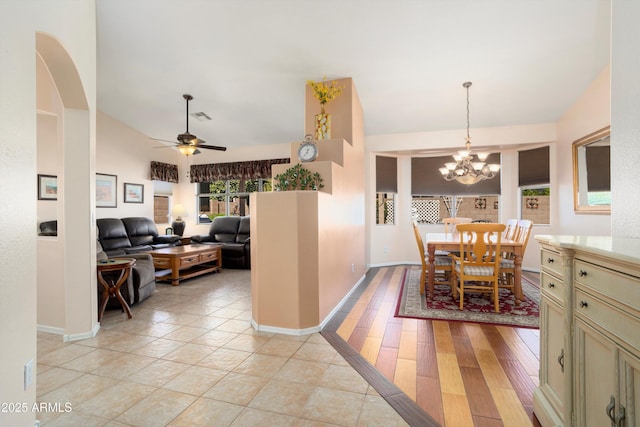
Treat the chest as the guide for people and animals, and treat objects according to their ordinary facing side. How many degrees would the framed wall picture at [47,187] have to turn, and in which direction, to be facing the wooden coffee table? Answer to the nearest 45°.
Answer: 0° — it already faces it

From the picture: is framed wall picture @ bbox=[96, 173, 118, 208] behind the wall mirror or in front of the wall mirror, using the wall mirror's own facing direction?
in front

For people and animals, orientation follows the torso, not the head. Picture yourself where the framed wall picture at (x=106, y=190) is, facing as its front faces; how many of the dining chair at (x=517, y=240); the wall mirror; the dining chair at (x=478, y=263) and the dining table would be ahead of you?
4

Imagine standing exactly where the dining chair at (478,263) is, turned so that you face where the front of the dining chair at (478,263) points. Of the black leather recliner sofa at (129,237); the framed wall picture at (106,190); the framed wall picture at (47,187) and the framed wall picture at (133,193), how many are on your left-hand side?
4

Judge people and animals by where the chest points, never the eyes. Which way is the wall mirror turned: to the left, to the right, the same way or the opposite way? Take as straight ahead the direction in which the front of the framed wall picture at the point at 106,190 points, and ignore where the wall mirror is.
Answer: the opposite way

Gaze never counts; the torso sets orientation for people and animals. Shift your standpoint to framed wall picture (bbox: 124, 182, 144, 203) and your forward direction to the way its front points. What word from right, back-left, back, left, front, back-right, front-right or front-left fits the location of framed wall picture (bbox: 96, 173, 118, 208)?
right

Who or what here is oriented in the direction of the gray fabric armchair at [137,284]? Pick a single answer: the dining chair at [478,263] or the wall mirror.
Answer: the wall mirror

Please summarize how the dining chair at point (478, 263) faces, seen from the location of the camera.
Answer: facing away from the viewer

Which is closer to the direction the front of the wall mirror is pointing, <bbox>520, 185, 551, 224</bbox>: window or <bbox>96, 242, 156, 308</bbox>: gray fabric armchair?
the gray fabric armchair

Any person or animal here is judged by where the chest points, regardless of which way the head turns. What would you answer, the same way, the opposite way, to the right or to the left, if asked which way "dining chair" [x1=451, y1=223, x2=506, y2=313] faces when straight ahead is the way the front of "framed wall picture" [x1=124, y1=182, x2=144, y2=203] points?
to the left

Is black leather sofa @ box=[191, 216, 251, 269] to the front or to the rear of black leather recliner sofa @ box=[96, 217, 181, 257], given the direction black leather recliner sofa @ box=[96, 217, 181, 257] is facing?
to the front

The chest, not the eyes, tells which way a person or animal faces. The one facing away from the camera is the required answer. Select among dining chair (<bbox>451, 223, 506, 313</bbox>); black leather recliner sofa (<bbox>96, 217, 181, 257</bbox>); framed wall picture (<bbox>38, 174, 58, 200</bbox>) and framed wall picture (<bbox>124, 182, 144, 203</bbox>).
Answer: the dining chair

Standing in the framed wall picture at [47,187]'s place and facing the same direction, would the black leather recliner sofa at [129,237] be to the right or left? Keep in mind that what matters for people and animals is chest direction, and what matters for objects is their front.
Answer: on its left

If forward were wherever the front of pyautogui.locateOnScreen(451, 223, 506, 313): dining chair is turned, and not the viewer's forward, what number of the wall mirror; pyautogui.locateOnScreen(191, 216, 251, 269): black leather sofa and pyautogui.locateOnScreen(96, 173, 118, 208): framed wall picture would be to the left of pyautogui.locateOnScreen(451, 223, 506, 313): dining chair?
2

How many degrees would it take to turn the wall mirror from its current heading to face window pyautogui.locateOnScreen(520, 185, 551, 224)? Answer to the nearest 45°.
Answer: approximately 90° to its right

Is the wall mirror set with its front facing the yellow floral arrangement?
yes

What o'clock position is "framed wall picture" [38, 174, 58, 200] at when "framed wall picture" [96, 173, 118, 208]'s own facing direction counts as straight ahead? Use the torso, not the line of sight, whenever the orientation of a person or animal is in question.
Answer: "framed wall picture" [38, 174, 58, 200] is roughly at 3 o'clock from "framed wall picture" [96, 173, 118, 208].

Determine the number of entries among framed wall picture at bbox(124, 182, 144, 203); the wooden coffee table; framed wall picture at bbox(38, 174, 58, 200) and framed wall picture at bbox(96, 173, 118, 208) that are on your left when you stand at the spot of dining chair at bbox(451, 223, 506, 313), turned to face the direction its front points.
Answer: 4

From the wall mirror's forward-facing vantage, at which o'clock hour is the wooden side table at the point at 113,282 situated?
The wooden side table is roughly at 12 o'clock from the wall mirror.
